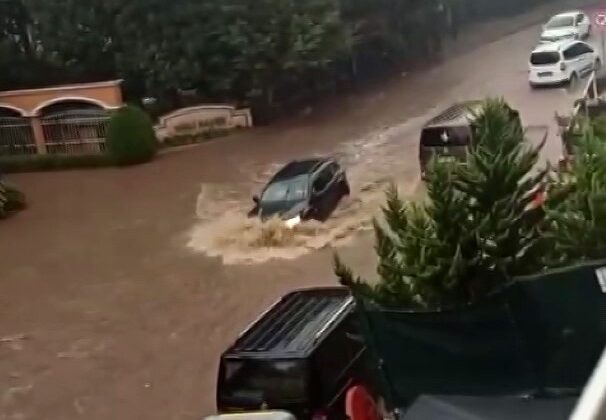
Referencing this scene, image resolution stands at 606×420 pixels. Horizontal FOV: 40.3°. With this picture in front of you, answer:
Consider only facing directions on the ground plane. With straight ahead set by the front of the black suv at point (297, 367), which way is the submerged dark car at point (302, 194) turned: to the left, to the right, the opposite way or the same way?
the opposite way

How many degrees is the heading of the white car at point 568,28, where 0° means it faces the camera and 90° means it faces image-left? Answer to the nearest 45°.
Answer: approximately 45°

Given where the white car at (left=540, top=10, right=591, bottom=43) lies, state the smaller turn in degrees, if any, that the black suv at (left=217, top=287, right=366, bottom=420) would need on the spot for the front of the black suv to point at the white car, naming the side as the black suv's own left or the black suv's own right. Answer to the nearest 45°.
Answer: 0° — it already faces it

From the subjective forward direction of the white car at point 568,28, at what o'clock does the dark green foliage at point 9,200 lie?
The dark green foliage is roughly at 12 o'clock from the white car.
